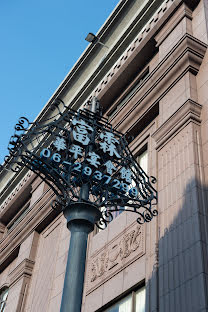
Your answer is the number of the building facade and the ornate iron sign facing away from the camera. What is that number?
0

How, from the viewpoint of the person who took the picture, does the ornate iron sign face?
facing the viewer and to the right of the viewer

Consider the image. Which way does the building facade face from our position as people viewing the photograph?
facing the viewer and to the left of the viewer

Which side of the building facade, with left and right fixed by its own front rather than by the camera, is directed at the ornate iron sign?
front
